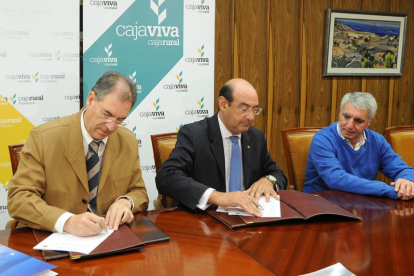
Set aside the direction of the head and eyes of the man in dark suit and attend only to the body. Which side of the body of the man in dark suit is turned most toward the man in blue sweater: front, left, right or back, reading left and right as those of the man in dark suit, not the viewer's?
left

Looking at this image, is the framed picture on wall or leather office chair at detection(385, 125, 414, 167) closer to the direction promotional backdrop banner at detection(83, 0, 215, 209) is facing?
the leather office chair

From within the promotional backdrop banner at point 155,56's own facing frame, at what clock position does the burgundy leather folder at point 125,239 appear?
The burgundy leather folder is roughly at 12 o'clock from the promotional backdrop banner.

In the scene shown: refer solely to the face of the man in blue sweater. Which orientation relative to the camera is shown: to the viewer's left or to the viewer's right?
to the viewer's left

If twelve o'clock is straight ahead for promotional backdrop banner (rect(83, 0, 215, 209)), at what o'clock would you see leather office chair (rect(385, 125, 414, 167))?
The leather office chair is roughly at 10 o'clock from the promotional backdrop banner.

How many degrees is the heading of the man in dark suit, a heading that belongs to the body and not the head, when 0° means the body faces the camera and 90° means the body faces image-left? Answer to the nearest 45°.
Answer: approximately 315°

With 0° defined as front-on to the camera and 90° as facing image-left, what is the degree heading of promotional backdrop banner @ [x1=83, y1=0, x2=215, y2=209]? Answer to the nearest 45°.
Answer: approximately 0°

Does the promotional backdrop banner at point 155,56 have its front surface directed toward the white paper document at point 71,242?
yes

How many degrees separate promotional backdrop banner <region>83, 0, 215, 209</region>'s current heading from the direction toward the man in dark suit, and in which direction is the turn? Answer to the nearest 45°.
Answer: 0° — it already faces them
